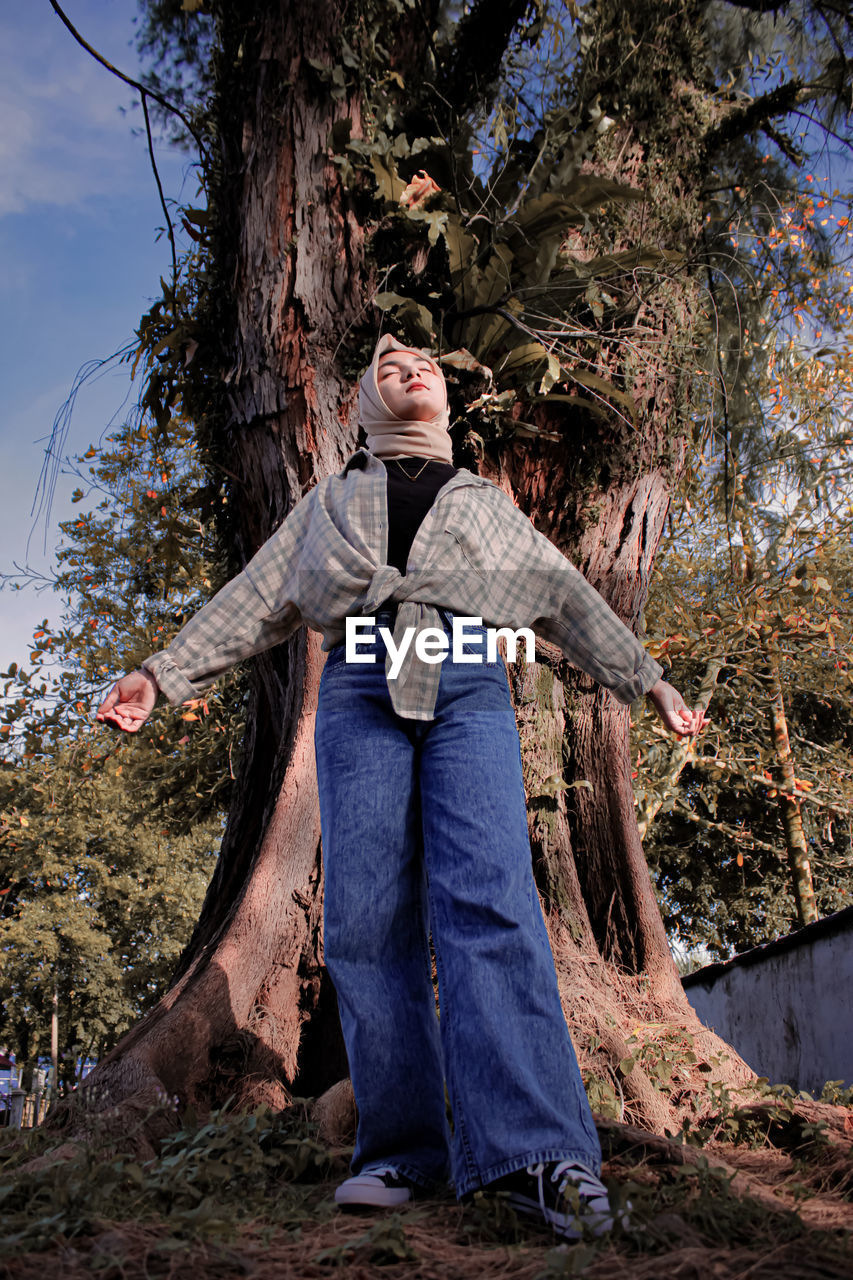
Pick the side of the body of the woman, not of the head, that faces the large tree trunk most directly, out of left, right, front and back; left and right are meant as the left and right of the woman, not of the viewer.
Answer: back

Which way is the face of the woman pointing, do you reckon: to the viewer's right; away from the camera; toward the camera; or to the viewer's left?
toward the camera

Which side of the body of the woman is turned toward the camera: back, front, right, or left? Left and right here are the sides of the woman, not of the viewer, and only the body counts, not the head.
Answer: front
